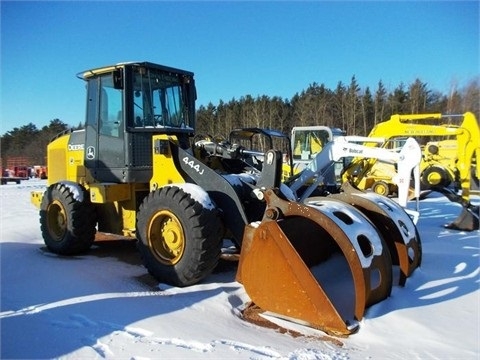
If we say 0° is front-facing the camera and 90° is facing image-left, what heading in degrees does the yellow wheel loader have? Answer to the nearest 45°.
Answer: approximately 315°
